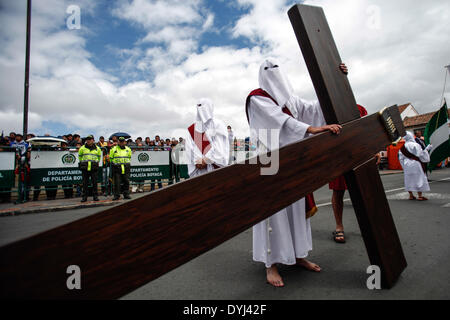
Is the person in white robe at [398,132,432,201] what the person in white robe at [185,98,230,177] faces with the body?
no

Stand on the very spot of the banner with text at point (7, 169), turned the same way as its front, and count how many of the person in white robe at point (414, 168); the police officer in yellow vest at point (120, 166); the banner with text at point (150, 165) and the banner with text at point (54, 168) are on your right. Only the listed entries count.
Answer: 0

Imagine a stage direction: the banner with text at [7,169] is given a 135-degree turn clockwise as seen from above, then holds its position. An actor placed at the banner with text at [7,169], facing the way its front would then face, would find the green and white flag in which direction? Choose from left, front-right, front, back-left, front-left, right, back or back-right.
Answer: back

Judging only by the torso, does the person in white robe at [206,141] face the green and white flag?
no

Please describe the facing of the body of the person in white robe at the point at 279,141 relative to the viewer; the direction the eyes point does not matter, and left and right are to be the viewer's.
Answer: facing the viewer and to the right of the viewer

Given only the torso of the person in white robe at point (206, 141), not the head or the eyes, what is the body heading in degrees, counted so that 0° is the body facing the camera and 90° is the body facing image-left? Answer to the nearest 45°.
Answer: approximately 45°

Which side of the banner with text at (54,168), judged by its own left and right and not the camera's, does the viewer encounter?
front

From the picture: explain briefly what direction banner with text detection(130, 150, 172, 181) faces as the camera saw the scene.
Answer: facing the viewer

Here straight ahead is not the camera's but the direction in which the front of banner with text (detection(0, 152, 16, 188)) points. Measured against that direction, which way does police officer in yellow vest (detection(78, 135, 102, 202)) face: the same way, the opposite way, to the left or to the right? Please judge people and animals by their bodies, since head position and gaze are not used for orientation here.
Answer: the same way

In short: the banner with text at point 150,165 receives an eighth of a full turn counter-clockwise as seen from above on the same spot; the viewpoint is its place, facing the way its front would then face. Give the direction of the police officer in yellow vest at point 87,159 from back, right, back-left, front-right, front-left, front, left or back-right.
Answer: right

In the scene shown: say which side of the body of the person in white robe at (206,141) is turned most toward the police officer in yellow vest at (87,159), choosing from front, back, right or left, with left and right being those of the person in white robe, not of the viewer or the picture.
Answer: right

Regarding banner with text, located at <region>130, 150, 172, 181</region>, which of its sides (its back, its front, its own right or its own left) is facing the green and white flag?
left

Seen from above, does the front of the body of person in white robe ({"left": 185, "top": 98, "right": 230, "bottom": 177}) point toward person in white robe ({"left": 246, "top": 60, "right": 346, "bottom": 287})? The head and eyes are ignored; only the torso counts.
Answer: no

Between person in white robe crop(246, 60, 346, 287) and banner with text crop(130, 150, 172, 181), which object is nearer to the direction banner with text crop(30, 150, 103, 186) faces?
the person in white robe

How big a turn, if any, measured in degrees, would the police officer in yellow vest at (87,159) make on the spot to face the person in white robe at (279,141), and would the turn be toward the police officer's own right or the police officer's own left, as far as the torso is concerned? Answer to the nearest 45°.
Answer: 0° — they already face them

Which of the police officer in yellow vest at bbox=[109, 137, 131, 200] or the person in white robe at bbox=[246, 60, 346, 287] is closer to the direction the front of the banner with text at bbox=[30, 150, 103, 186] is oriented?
the person in white robe

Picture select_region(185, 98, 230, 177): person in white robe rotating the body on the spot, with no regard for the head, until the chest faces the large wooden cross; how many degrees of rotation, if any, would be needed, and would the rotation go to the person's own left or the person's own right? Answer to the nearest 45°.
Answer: approximately 45° to the person's own left
